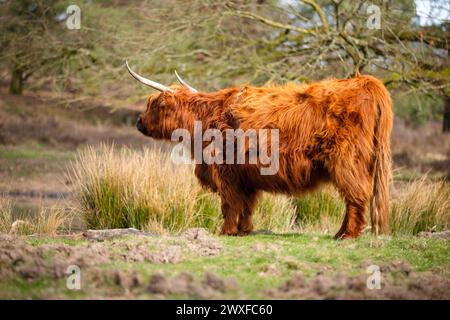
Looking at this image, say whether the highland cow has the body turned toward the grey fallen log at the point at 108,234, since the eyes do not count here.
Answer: yes

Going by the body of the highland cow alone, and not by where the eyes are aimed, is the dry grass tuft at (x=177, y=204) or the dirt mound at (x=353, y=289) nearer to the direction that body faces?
the dry grass tuft

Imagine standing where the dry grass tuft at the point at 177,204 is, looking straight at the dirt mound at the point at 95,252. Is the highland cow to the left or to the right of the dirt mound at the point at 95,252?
left

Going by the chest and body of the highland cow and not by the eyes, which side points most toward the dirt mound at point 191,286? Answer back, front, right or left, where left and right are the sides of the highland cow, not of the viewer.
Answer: left

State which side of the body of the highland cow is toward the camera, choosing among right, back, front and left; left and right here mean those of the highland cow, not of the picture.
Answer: left

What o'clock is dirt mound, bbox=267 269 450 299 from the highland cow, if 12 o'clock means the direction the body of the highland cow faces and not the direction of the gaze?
The dirt mound is roughly at 9 o'clock from the highland cow.
